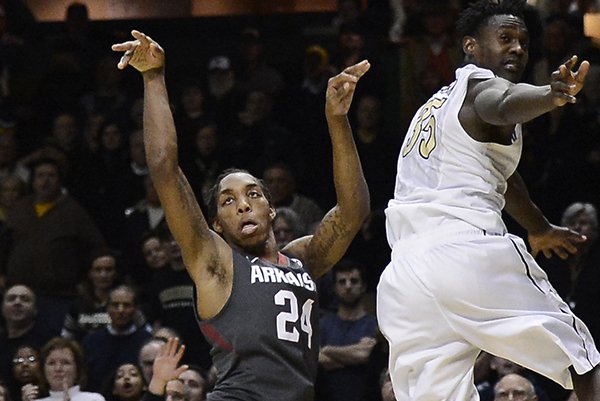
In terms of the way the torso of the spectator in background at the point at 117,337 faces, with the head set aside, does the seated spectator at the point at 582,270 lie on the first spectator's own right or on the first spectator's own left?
on the first spectator's own left

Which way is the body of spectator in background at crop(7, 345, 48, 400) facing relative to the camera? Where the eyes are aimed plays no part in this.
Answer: toward the camera

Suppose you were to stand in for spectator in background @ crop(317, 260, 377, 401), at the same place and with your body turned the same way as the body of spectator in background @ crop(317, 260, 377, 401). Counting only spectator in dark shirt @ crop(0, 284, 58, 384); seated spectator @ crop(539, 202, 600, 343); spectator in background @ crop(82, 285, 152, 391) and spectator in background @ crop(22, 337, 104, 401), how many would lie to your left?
1

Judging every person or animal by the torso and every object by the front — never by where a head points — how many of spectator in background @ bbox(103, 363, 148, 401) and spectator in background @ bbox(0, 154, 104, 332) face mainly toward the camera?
2

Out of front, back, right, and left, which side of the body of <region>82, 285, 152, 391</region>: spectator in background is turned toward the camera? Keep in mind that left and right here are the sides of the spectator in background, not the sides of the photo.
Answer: front

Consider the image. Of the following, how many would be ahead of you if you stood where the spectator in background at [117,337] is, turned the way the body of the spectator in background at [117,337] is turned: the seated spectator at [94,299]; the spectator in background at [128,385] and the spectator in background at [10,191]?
1

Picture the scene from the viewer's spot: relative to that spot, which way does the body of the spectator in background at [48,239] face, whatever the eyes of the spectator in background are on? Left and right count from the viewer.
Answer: facing the viewer

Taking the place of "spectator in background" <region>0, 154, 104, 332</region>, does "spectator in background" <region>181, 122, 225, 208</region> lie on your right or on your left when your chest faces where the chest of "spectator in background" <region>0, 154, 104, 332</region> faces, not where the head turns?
on your left
